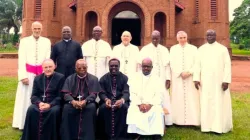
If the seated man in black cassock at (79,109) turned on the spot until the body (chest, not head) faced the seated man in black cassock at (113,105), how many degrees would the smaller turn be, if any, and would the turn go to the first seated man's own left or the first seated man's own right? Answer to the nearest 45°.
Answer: approximately 135° to the first seated man's own left

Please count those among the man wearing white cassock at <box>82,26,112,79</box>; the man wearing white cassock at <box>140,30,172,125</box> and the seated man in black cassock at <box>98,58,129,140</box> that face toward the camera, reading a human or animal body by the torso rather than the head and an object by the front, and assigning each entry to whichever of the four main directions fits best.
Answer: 3

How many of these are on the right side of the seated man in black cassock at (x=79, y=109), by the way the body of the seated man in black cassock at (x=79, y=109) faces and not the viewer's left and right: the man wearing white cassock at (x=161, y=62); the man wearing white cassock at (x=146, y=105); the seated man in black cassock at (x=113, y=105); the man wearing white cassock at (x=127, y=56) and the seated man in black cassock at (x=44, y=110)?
1

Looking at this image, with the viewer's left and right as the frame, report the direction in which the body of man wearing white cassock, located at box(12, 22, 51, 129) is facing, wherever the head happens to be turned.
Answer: facing the viewer

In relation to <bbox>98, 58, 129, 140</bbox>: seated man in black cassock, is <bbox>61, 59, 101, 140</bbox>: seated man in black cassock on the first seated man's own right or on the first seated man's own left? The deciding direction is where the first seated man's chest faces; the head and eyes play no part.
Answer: on the first seated man's own right

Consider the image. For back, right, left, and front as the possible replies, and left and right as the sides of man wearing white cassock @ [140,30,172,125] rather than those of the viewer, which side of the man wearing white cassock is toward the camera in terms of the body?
front

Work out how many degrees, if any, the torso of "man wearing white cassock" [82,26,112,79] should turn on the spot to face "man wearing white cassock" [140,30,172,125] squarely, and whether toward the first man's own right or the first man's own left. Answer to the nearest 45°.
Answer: approximately 90° to the first man's own left

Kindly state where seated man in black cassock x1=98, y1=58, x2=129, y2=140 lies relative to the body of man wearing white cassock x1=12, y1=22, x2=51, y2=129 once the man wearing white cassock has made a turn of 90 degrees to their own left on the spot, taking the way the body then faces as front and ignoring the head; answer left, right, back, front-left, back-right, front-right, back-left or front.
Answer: front-right

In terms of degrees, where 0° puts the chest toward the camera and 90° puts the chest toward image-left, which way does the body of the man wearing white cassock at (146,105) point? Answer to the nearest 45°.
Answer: approximately 0°

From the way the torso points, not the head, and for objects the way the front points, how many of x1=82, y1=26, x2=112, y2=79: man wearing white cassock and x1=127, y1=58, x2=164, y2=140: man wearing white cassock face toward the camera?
2

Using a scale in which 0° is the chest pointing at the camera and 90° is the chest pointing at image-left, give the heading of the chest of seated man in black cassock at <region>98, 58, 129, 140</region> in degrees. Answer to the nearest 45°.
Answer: approximately 0°
